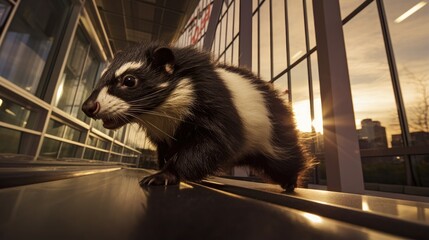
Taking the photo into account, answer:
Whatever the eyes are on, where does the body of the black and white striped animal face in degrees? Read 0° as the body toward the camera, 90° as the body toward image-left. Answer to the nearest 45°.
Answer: approximately 90°

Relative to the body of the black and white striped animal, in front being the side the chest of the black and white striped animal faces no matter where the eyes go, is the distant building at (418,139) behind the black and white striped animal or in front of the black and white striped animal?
behind

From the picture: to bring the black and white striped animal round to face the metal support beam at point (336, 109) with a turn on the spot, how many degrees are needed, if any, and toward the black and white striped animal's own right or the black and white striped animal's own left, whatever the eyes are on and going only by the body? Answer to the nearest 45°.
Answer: approximately 135° to the black and white striped animal's own right

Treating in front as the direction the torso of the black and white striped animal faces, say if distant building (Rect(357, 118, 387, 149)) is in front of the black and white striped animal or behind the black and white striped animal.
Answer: behind
